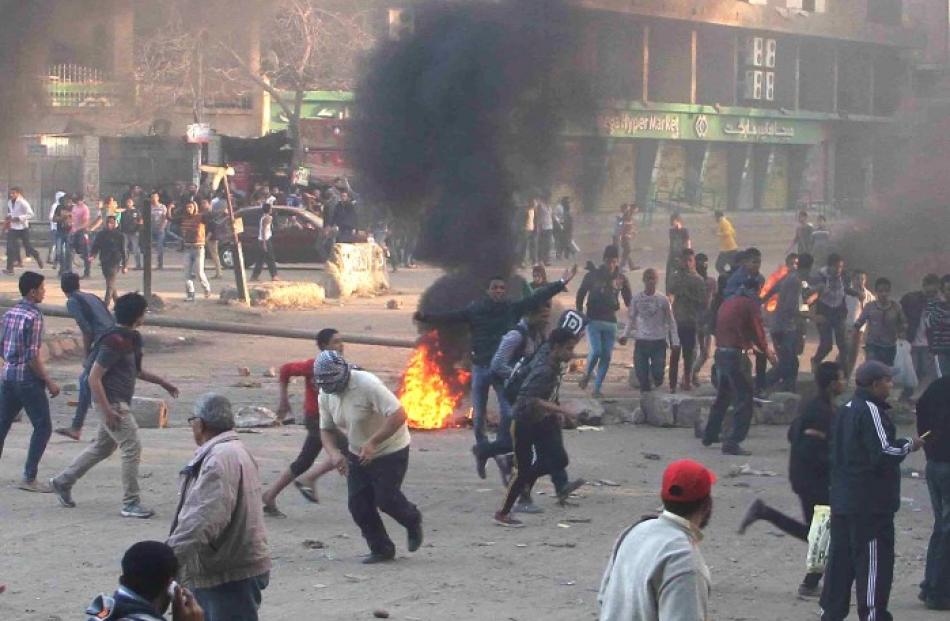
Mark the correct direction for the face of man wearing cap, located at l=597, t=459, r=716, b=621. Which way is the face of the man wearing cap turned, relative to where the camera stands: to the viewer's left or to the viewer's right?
to the viewer's right

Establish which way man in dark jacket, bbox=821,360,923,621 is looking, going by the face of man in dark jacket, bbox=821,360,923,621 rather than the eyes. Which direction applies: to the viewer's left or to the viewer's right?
to the viewer's right

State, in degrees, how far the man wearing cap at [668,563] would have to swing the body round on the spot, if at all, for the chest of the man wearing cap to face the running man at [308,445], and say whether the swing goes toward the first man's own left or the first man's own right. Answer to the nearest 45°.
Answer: approximately 90° to the first man's own left

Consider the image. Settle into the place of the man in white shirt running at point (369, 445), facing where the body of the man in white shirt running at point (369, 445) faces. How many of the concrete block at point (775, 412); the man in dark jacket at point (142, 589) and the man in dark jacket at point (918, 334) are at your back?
2

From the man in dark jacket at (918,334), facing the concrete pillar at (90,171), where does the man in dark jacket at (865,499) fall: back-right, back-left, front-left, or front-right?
back-left
